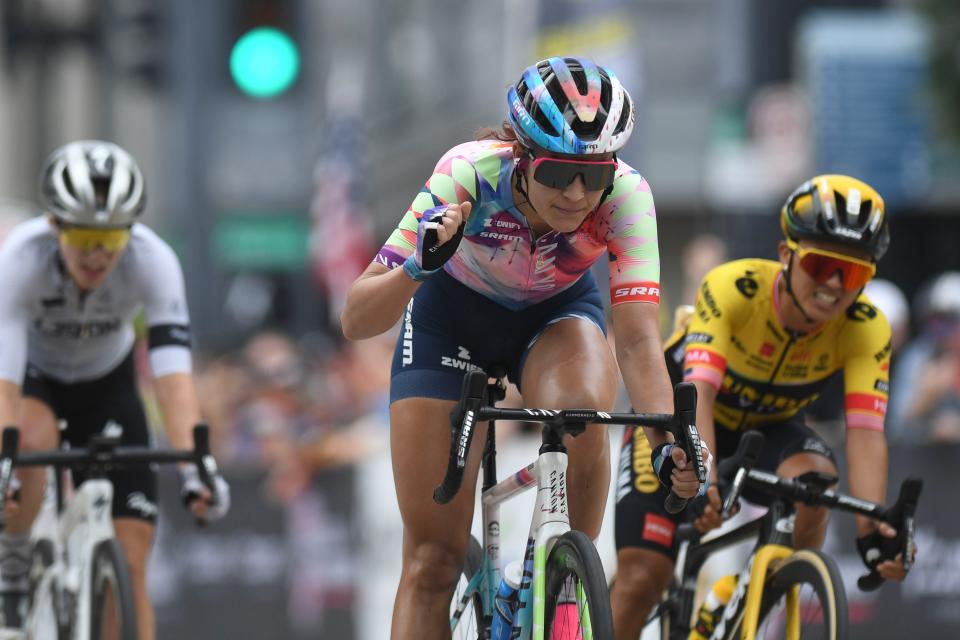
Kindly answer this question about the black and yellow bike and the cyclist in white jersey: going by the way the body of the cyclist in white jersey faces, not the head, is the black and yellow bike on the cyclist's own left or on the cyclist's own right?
on the cyclist's own left

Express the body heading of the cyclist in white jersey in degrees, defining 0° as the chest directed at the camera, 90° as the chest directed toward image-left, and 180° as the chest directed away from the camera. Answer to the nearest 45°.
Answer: approximately 0°

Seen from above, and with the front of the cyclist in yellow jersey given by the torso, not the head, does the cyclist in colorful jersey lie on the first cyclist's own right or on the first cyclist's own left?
on the first cyclist's own right

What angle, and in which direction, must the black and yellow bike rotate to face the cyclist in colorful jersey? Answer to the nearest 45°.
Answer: approximately 90° to its right

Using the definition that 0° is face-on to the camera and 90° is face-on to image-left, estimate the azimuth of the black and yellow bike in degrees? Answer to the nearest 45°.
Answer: approximately 315°

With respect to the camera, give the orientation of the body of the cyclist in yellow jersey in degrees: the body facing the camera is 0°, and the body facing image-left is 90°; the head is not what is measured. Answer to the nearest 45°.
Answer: approximately 315°

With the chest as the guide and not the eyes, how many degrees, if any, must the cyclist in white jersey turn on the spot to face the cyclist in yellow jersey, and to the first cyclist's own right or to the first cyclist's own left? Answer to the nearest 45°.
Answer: approximately 45° to the first cyclist's own left
